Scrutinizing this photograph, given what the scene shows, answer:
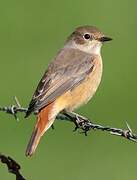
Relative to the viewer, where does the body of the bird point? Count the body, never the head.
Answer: to the viewer's right
